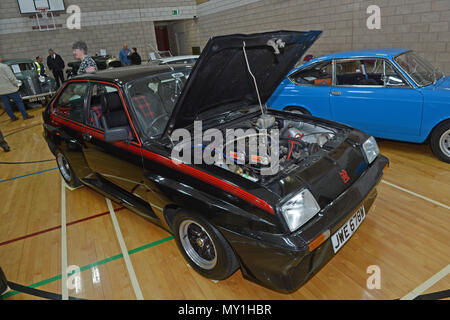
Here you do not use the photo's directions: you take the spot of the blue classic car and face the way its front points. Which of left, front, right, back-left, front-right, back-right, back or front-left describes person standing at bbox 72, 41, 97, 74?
back-right

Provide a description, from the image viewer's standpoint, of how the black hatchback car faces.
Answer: facing the viewer and to the right of the viewer

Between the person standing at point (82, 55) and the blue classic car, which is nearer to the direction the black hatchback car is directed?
the blue classic car

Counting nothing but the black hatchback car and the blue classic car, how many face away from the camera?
0

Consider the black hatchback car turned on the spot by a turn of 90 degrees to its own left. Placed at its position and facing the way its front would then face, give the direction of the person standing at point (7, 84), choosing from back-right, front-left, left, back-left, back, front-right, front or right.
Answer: left

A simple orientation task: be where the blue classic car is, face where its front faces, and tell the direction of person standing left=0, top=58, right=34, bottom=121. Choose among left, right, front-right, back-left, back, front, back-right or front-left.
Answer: back-right

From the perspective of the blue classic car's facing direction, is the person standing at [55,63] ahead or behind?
behind

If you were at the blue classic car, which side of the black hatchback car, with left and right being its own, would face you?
left

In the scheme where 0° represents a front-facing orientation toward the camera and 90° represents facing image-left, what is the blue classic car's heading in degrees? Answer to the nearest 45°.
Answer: approximately 315°

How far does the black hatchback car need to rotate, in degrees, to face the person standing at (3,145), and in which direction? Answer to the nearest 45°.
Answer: approximately 180°
